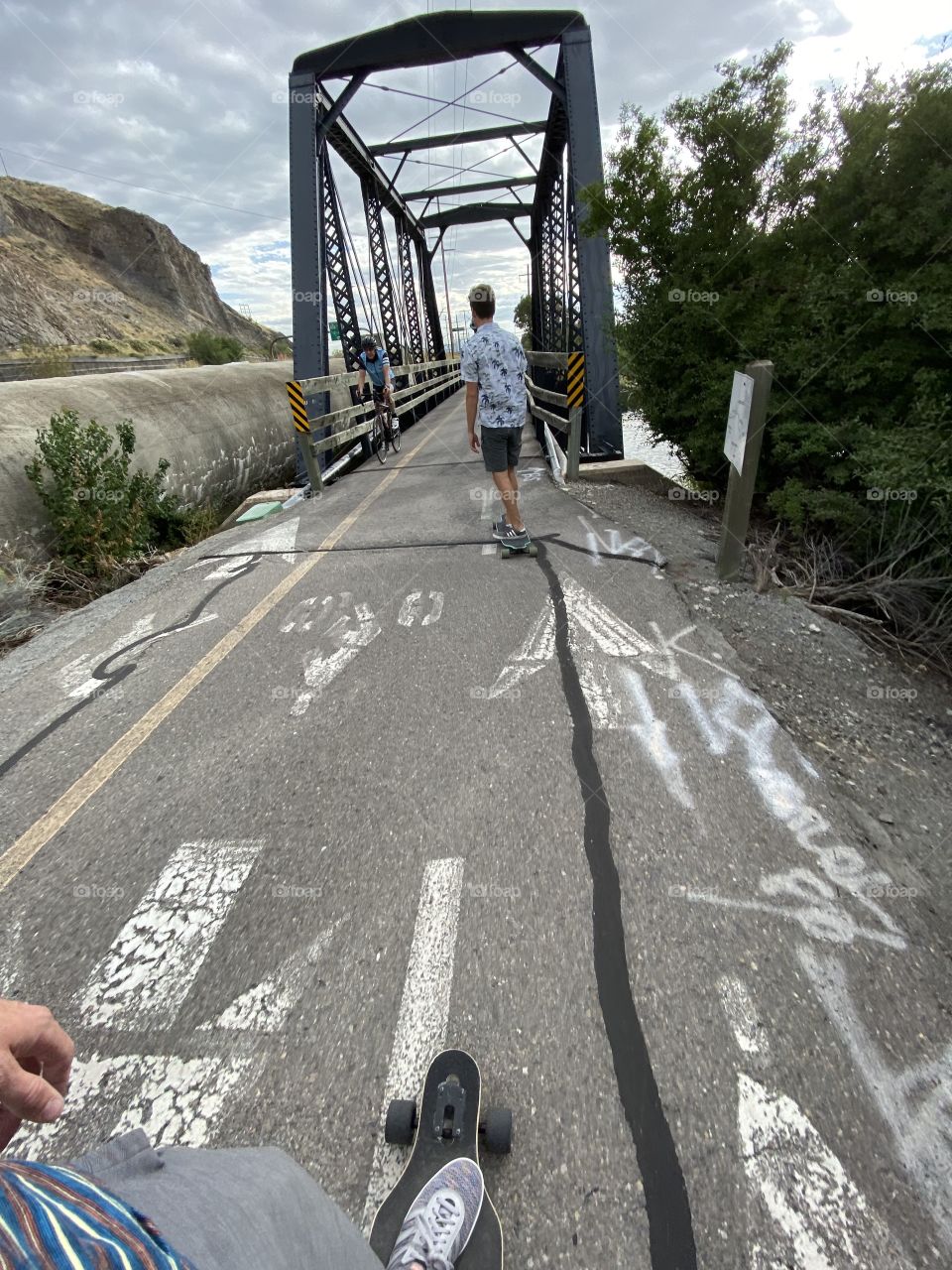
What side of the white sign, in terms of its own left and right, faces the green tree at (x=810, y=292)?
back

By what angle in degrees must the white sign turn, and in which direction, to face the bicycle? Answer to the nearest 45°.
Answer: approximately 135° to its right

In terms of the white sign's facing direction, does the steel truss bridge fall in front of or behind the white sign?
behind

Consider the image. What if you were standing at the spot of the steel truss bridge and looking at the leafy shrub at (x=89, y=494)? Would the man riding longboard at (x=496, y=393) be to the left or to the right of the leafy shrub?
left

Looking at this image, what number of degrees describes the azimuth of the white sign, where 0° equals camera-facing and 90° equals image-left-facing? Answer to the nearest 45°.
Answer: approximately 0°

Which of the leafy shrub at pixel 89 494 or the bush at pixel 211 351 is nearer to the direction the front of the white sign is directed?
the leafy shrub

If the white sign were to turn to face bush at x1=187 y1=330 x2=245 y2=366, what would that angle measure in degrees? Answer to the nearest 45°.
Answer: approximately 135° to its right

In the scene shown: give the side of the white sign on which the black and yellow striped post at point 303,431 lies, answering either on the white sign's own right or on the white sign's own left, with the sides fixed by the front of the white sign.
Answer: on the white sign's own right

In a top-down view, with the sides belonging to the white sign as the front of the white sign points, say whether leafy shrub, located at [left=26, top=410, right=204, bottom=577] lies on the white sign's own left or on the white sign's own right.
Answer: on the white sign's own right

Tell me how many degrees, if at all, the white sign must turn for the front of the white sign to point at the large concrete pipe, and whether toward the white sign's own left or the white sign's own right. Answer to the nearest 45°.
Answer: approximately 90° to the white sign's own right

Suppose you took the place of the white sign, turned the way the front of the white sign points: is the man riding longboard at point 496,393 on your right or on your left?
on your right

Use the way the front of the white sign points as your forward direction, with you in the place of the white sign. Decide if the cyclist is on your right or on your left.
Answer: on your right
